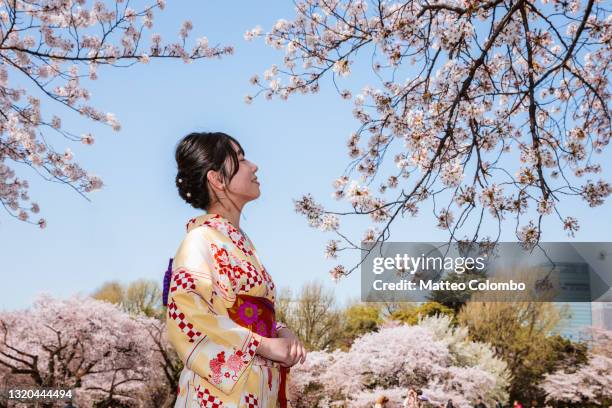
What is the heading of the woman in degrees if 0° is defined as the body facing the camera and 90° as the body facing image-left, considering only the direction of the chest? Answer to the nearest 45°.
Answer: approximately 270°

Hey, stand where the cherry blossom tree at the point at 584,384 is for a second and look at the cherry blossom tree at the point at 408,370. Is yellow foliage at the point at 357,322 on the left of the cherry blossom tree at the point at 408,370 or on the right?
right

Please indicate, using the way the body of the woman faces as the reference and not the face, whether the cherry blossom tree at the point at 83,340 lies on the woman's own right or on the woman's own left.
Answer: on the woman's own left

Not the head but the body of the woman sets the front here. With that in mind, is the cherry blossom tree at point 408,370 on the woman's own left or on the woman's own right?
on the woman's own left

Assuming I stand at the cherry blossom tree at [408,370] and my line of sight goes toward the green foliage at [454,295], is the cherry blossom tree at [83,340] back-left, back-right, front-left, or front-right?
back-left

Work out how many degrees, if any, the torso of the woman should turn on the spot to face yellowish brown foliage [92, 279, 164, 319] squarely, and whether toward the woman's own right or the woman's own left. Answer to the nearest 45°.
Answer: approximately 90° to the woman's own left

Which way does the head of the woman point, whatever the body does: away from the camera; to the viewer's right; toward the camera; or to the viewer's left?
to the viewer's right

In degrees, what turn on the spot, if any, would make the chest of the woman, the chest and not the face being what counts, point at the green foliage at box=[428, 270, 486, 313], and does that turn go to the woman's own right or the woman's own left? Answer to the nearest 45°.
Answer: approximately 90° to the woman's own left

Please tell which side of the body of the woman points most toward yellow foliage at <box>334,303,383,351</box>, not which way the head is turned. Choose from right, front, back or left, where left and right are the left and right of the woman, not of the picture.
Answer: left
